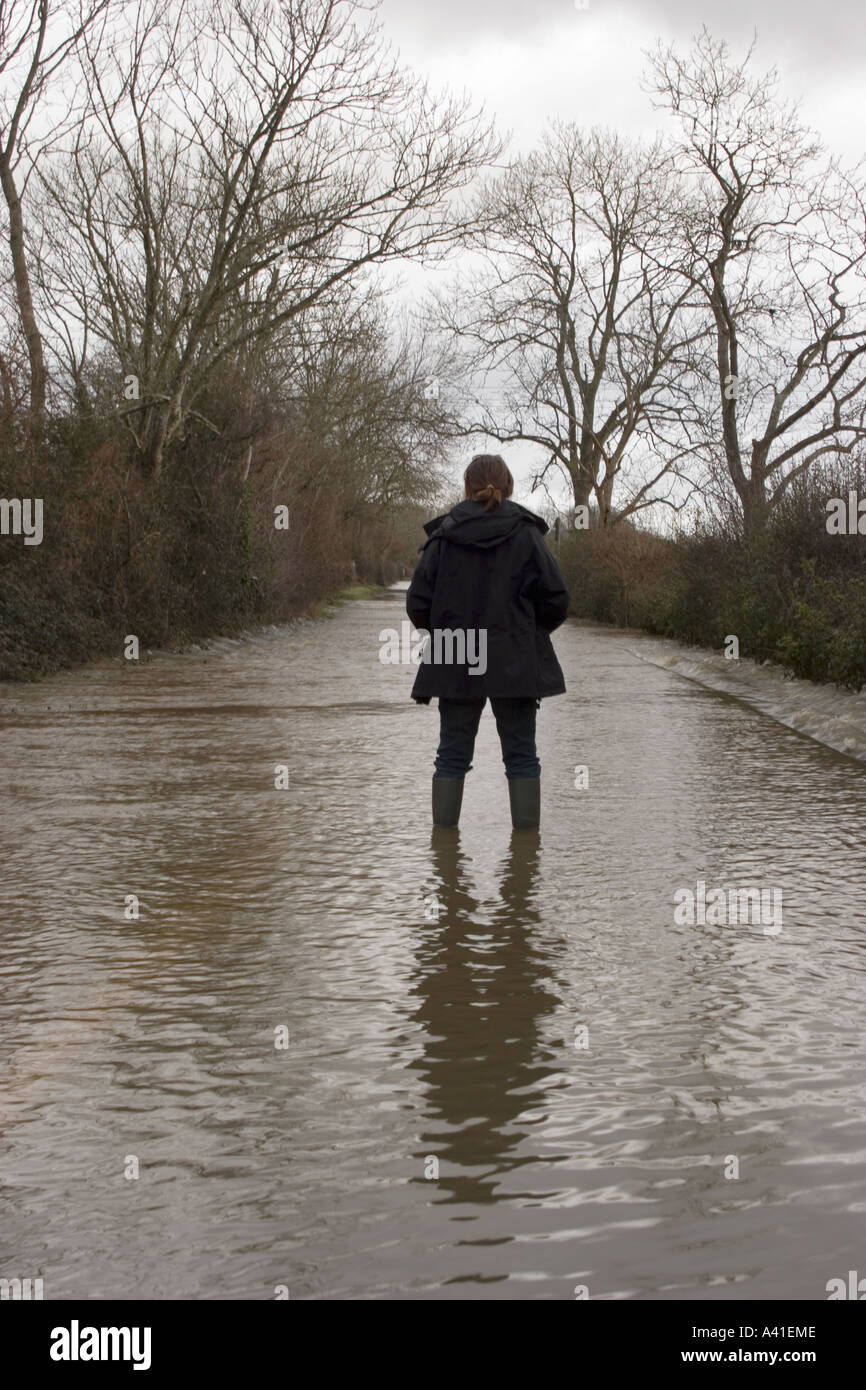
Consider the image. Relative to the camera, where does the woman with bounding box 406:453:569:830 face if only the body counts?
away from the camera

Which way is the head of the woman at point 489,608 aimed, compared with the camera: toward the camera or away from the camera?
away from the camera
